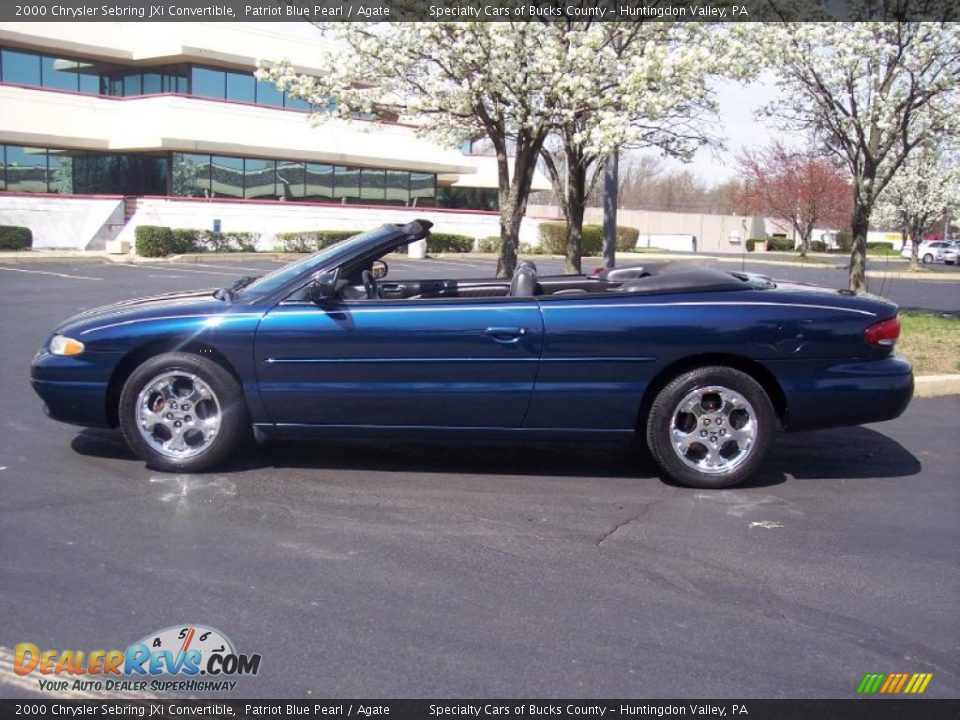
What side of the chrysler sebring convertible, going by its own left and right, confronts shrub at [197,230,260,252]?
right

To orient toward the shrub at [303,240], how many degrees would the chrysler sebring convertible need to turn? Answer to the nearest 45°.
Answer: approximately 90° to its right

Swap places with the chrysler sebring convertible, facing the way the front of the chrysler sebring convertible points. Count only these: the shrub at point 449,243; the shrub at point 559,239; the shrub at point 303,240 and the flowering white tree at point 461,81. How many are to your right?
4

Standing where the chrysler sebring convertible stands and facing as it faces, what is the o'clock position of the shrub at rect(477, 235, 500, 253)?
The shrub is roughly at 3 o'clock from the chrysler sebring convertible.

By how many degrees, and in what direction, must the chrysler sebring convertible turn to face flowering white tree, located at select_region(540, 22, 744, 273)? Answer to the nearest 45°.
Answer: approximately 90° to its right

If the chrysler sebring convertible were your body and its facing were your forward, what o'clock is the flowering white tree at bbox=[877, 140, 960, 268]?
The flowering white tree is roughly at 4 o'clock from the chrysler sebring convertible.

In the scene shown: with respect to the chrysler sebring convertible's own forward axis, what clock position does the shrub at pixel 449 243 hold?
The shrub is roughly at 3 o'clock from the chrysler sebring convertible.

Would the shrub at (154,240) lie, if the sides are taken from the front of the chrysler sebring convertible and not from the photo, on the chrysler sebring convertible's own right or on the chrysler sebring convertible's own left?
on the chrysler sebring convertible's own right

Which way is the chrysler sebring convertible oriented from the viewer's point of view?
to the viewer's left

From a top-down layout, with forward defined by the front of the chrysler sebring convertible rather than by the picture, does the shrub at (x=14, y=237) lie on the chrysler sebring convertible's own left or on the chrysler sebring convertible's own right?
on the chrysler sebring convertible's own right
